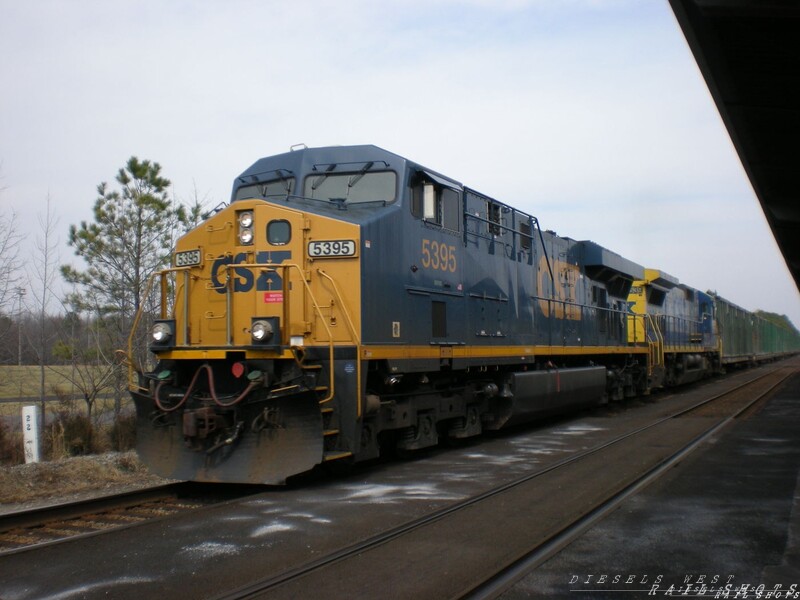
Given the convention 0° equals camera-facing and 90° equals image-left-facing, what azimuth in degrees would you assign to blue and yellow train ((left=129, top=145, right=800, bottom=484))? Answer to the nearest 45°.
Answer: approximately 45°

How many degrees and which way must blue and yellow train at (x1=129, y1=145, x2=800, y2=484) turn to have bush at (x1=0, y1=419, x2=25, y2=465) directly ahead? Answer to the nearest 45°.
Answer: approximately 45° to its right

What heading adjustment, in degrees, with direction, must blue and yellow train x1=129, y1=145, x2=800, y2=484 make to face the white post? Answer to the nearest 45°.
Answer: approximately 45° to its right

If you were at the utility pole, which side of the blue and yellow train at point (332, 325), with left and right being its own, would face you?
right
